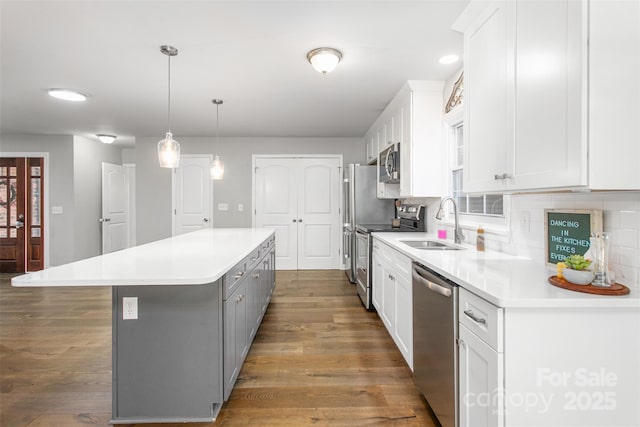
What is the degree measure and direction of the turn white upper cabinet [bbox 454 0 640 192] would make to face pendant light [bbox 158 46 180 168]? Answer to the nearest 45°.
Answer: approximately 45° to its right

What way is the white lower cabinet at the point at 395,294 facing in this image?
to the viewer's left

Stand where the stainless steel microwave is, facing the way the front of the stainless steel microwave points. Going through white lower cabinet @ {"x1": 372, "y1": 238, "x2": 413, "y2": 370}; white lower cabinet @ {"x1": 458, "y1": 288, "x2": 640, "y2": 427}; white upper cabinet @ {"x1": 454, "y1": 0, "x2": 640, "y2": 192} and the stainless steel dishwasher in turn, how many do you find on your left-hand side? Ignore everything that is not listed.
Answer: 4

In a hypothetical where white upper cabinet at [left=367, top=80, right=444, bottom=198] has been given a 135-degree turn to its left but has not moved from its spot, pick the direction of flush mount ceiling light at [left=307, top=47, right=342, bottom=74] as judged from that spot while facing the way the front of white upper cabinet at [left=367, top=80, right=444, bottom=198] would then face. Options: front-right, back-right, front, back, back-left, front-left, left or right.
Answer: right

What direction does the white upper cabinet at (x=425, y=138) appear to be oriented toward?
to the viewer's left

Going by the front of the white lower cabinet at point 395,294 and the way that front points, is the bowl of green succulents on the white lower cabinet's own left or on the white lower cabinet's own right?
on the white lower cabinet's own left

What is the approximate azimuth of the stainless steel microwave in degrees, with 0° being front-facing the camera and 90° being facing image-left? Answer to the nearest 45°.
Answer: approximately 90°

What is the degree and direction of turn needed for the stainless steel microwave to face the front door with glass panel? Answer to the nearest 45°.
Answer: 0° — it already faces it

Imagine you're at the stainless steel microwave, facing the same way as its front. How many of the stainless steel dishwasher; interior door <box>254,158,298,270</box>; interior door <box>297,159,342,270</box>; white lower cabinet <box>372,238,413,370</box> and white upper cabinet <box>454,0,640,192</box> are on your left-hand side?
3

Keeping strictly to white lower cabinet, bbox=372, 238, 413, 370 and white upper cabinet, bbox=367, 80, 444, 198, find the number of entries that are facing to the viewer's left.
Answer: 2

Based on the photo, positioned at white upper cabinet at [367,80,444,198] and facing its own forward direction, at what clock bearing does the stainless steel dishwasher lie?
The stainless steel dishwasher is roughly at 9 o'clock from the white upper cabinet.

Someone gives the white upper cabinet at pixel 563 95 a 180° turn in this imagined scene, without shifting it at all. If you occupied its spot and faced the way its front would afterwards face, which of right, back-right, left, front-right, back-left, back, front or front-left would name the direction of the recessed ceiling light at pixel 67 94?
back-left

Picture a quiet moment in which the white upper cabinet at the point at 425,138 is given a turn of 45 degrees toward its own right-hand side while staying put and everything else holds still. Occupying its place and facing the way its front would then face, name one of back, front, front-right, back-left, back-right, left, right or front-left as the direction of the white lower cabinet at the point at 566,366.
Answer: back-left
